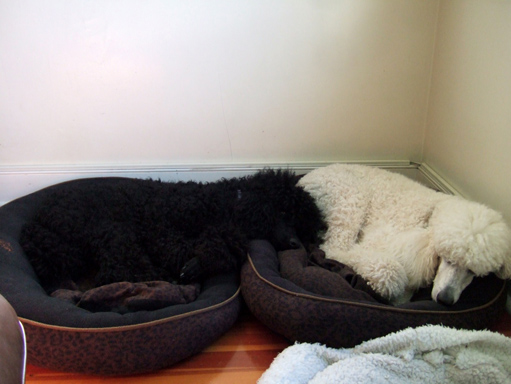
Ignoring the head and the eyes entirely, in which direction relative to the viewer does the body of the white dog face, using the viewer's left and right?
facing the viewer and to the right of the viewer

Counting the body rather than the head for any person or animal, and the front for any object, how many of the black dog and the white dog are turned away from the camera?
0
